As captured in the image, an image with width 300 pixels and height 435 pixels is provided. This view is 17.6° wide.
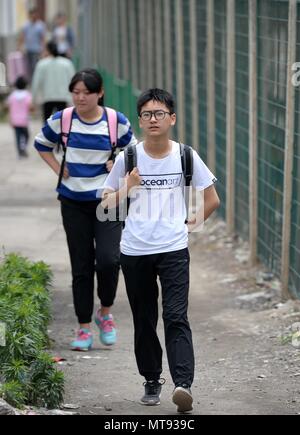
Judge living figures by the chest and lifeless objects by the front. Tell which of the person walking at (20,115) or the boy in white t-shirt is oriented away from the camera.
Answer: the person walking

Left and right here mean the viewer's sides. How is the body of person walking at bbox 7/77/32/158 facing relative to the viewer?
facing away from the viewer

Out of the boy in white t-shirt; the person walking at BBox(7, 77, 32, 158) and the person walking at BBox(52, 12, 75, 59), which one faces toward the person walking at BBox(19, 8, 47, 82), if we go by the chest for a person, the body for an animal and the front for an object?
the person walking at BBox(7, 77, 32, 158)
